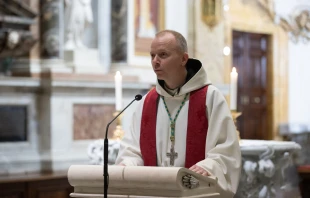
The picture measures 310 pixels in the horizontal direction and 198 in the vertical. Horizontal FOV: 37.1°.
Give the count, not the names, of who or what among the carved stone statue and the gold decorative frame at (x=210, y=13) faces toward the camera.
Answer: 2

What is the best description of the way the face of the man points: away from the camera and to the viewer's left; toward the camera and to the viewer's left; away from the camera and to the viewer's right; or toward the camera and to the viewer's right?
toward the camera and to the viewer's left

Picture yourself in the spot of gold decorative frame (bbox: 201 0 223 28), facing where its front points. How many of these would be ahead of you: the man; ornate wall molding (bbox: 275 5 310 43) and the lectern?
2

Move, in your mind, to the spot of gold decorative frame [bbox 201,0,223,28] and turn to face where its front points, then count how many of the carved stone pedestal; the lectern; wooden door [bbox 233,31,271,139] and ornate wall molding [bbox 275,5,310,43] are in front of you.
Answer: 2

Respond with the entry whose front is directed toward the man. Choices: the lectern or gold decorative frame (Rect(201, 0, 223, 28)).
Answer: the gold decorative frame

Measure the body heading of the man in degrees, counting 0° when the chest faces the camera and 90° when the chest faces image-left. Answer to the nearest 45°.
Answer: approximately 45°

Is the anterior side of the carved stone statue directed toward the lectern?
yes

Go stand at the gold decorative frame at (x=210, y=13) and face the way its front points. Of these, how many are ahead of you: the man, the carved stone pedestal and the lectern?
3
